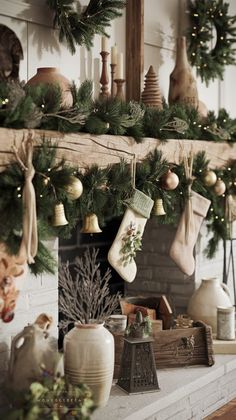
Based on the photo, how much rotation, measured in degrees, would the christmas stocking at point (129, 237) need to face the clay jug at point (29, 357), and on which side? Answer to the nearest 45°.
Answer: approximately 45° to its right

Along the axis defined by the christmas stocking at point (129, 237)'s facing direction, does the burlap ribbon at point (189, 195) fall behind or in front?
behind

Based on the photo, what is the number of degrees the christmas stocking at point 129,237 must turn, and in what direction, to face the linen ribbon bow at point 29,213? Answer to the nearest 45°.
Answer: approximately 45° to its right

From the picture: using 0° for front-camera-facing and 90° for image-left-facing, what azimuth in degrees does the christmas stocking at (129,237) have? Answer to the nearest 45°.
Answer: approximately 0°

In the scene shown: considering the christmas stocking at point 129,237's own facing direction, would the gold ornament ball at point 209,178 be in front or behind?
behind

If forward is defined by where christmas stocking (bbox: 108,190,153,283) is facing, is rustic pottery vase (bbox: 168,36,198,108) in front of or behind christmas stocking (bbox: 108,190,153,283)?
behind
